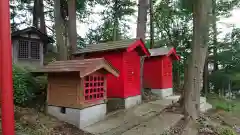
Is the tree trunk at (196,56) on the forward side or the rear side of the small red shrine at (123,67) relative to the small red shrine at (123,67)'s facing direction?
on the forward side

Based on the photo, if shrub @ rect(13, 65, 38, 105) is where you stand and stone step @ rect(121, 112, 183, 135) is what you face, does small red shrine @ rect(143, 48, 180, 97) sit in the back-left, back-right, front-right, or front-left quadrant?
front-left

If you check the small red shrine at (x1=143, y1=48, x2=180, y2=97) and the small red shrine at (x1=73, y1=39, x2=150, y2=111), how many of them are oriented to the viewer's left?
0

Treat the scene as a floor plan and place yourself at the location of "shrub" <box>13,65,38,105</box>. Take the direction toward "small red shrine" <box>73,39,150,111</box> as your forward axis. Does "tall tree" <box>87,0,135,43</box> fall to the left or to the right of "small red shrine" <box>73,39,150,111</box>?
left

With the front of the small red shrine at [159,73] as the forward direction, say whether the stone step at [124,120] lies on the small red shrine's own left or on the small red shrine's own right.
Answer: on the small red shrine's own right

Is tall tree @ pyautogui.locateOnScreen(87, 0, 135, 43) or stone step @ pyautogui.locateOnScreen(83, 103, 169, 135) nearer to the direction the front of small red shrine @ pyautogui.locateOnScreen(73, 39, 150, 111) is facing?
the stone step

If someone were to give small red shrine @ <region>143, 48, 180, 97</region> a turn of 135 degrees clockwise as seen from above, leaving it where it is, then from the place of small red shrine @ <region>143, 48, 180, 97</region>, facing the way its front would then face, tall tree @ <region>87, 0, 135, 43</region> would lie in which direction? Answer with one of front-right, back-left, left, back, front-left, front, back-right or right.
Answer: front-right

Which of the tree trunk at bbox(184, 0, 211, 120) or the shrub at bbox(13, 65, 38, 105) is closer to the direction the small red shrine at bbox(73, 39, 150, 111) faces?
the tree trunk

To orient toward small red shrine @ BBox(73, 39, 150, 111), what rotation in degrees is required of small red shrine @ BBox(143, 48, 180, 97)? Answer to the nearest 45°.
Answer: approximately 90° to its right

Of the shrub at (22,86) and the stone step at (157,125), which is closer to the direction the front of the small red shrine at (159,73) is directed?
the stone step

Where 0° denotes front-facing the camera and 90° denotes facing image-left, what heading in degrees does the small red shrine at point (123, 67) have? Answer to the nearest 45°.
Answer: approximately 315°

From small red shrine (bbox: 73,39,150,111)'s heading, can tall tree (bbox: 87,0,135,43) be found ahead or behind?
behind

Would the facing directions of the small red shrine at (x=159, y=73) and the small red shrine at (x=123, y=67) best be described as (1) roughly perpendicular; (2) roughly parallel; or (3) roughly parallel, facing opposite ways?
roughly parallel

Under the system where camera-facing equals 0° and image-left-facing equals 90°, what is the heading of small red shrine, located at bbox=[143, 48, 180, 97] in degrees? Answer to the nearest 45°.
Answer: approximately 315°

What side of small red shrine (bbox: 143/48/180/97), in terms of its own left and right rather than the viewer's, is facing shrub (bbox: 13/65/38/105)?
right

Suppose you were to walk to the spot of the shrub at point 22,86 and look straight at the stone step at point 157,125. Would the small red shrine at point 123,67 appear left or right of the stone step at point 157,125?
left
